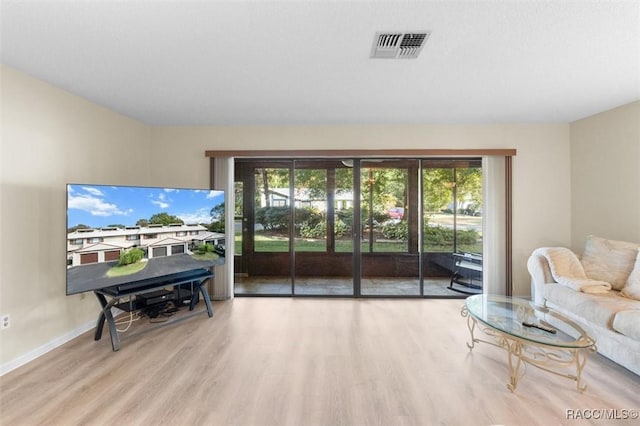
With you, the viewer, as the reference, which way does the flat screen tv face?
facing the viewer and to the right of the viewer

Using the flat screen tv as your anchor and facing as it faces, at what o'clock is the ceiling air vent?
The ceiling air vent is roughly at 12 o'clock from the flat screen tv.

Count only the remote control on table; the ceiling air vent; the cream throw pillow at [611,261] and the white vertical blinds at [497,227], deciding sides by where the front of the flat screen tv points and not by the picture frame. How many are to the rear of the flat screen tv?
0

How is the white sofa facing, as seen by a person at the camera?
facing the viewer and to the left of the viewer

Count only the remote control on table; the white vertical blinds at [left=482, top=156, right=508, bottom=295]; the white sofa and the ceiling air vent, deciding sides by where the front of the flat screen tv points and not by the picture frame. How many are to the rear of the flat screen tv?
0

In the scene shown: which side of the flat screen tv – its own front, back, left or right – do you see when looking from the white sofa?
front

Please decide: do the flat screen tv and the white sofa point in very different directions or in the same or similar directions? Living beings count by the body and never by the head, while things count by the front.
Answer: very different directions

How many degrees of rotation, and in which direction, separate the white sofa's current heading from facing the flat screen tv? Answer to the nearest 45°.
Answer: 0° — it already faces it

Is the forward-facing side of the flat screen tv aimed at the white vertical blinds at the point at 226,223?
no

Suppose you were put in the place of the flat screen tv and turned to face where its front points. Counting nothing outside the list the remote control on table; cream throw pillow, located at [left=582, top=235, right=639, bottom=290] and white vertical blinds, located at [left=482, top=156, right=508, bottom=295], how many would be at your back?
0

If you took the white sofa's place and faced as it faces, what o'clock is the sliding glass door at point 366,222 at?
The sliding glass door is roughly at 1 o'clock from the white sofa.

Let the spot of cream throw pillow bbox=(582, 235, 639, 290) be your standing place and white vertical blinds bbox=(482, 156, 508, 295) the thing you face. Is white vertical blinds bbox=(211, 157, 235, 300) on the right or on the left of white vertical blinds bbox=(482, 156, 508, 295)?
left

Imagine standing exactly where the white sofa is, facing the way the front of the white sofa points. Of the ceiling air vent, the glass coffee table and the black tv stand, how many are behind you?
0

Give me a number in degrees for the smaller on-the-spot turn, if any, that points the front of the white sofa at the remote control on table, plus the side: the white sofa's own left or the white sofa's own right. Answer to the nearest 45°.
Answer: approximately 45° to the white sofa's own left

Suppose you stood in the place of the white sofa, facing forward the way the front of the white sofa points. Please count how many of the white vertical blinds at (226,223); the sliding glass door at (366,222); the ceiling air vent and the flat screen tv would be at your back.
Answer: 0

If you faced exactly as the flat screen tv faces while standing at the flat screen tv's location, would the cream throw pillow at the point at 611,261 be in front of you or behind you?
in front

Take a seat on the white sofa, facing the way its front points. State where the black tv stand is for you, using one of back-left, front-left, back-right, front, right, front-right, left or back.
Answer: front

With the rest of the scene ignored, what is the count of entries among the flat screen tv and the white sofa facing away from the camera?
0

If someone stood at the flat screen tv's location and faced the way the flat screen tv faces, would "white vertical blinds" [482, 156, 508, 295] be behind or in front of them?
in front
